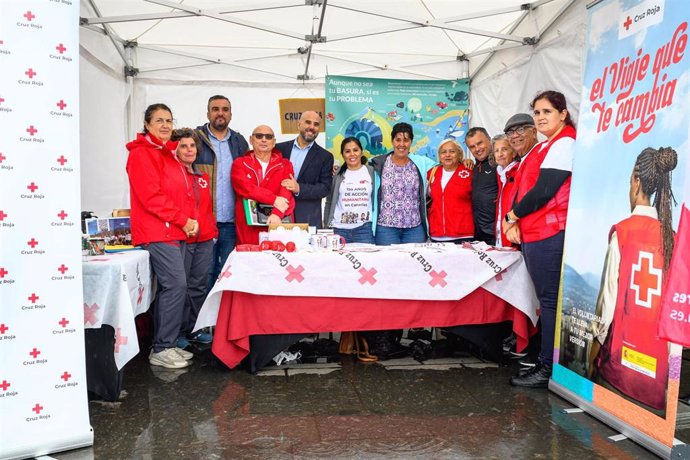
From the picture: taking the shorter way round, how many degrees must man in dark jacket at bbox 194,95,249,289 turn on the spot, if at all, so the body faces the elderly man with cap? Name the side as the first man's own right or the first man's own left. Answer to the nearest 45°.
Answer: approximately 45° to the first man's own left

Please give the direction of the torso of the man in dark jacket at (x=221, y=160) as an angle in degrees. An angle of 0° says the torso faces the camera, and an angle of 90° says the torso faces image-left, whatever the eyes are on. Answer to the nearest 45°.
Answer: approximately 0°

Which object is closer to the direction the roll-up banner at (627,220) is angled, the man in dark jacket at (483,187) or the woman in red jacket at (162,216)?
the woman in red jacket

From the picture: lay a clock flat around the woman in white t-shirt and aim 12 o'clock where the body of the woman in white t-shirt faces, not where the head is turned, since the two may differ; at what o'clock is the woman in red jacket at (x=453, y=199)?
The woman in red jacket is roughly at 9 o'clock from the woman in white t-shirt.

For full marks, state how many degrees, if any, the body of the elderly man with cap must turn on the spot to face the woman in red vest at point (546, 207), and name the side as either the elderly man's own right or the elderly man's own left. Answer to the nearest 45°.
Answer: approximately 45° to the elderly man's own left

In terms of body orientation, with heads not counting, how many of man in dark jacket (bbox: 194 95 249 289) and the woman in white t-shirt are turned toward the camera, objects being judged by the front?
2
